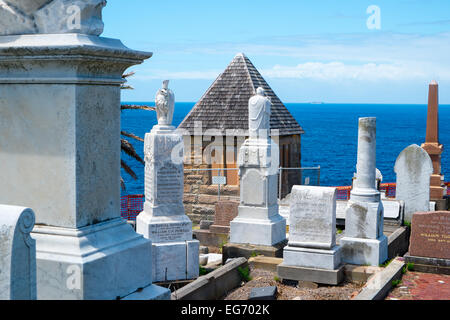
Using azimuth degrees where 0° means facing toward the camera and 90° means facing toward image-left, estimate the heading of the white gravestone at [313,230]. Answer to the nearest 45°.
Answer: approximately 0°

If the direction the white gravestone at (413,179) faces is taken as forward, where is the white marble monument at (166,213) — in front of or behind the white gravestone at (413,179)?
in front

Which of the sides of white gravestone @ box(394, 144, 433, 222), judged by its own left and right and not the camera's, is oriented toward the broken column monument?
front

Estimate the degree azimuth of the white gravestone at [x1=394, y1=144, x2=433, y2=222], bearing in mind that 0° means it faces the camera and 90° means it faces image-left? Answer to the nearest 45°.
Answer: approximately 0°

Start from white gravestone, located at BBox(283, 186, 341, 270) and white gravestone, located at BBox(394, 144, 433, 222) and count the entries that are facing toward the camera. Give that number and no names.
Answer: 2

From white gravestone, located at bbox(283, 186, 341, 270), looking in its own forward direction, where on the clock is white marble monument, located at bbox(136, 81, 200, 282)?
The white marble monument is roughly at 3 o'clock from the white gravestone.

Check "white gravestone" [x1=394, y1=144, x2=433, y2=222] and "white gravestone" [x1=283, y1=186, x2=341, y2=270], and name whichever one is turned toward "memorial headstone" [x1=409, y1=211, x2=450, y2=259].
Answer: "white gravestone" [x1=394, y1=144, x2=433, y2=222]

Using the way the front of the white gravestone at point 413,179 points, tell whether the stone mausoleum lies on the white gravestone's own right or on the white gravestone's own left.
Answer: on the white gravestone's own right

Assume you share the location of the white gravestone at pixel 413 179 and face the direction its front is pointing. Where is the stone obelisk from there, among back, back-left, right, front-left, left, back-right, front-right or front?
back
